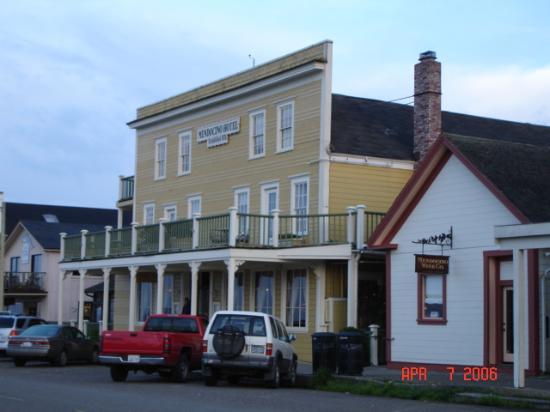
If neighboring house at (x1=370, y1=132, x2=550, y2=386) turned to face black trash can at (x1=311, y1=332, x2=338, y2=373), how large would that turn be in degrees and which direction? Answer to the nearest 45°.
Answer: approximately 45° to its right

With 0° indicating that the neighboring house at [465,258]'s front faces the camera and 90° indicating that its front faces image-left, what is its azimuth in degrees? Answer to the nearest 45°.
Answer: approximately 45°

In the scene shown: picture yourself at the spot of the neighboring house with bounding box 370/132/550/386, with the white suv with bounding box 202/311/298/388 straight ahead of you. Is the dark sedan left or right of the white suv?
right

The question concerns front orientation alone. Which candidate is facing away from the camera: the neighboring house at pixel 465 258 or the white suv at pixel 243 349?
the white suv

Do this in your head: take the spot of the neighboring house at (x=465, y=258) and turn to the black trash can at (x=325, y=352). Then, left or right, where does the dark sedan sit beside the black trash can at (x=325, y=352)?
right

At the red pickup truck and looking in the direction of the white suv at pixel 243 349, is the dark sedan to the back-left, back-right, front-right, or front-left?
back-left

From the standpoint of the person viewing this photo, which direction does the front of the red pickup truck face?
facing away from the viewer and to the right of the viewer

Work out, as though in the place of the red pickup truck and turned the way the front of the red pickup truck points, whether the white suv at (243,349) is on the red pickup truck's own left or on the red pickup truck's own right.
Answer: on the red pickup truck's own right

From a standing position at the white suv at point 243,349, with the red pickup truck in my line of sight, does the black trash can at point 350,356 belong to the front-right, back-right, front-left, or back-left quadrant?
back-right

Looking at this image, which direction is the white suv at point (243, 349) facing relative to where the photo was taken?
away from the camera
